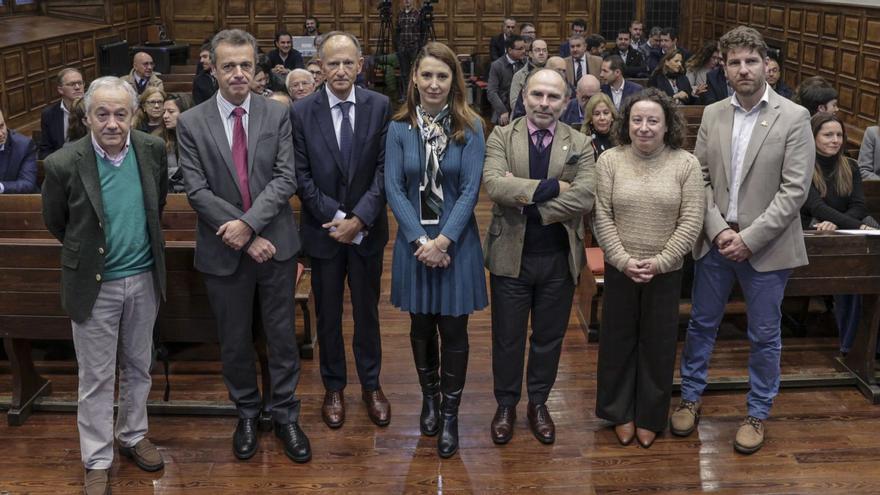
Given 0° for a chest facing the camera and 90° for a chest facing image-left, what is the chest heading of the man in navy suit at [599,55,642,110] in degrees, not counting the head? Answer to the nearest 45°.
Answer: approximately 45°

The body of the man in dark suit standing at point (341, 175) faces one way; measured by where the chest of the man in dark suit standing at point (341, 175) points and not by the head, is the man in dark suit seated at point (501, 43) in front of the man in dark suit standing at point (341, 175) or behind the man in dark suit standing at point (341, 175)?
behind

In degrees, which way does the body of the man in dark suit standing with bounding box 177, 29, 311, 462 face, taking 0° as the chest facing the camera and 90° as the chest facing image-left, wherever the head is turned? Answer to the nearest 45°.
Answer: approximately 0°

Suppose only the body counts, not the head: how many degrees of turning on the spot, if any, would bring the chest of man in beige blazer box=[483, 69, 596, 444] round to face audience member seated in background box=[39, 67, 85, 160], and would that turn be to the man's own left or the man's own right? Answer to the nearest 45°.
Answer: approximately 135° to the man's own right
